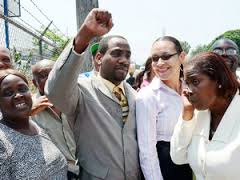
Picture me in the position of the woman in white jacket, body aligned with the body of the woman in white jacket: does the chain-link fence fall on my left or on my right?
on my right

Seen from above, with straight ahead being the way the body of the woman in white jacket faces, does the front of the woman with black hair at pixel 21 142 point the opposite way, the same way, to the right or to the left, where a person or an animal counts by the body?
to the left

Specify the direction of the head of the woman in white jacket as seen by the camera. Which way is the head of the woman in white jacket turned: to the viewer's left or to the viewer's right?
to the viewer's left

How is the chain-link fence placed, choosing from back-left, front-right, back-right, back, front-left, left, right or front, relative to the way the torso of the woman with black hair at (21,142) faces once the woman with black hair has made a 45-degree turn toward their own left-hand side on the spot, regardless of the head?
back-left

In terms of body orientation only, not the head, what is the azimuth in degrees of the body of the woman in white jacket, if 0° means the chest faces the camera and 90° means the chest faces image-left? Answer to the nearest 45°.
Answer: approximately 45°

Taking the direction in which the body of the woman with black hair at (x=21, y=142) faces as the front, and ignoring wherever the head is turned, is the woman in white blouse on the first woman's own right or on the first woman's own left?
on the first woman's own left
